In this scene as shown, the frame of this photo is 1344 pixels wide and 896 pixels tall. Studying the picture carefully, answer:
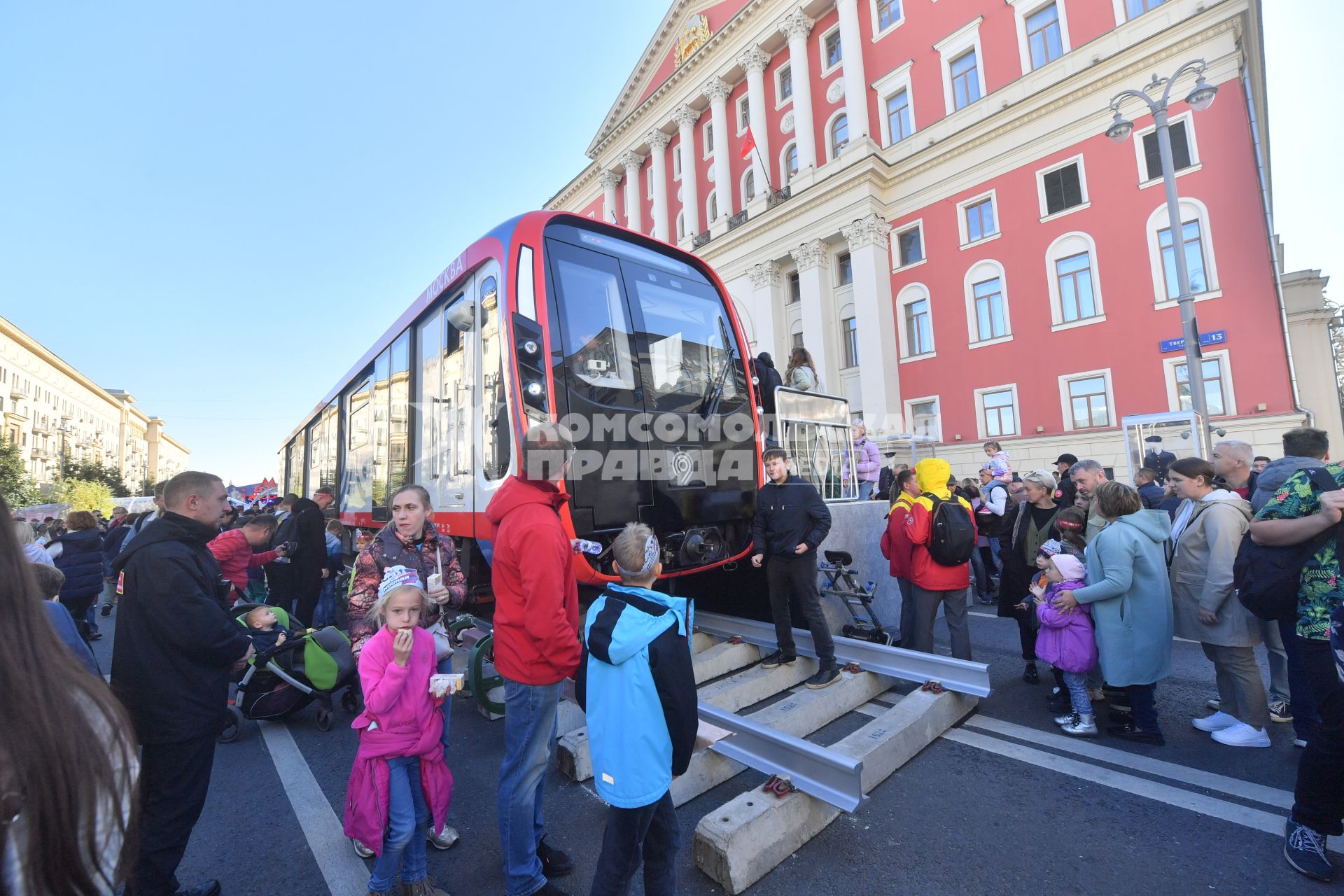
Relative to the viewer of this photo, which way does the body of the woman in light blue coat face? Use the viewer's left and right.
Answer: facing to the left of the viewer

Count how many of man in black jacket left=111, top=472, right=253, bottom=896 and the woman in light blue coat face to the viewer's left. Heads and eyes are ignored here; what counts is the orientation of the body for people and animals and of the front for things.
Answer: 1

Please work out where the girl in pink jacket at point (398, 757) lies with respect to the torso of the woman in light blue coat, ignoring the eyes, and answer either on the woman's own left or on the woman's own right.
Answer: on the woman's own left

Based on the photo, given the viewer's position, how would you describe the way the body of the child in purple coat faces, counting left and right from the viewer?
facing to the left of the viewer

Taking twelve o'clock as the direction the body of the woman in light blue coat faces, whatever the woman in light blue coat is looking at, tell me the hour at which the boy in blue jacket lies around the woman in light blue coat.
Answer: The boy in blue jacket is roughly at 10 o'clock from the woman in light blue coat.

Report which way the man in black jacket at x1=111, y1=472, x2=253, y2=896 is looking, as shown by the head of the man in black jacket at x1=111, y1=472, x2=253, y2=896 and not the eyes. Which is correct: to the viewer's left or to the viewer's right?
to the viewer's right

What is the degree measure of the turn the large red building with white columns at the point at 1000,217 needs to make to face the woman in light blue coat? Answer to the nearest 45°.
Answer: approximately 45° to its left

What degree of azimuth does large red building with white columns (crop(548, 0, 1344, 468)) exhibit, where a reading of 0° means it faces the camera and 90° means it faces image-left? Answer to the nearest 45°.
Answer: approximately 45°

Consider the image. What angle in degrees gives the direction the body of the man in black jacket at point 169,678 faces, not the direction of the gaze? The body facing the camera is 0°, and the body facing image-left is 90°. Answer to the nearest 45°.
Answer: approximately 270°

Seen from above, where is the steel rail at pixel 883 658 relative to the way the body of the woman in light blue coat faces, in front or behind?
in front

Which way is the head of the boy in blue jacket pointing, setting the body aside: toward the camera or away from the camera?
away from the camera

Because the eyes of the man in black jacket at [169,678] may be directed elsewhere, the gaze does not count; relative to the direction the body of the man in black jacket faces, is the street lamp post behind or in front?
in front
